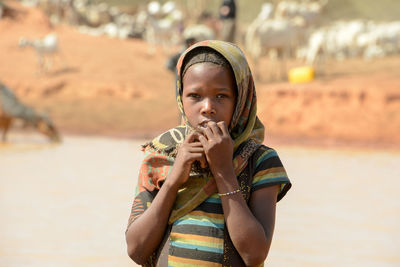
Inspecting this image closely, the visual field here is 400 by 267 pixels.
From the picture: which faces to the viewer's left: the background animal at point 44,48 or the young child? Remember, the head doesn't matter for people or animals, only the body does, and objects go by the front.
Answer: the background animal

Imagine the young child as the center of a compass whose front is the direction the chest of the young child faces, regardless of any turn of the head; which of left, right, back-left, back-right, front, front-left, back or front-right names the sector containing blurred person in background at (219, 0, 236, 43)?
back

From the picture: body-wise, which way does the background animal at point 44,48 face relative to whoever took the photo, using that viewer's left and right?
facing to the left of the viewer

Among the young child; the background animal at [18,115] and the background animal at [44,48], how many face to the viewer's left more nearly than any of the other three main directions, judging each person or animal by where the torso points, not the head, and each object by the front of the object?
1

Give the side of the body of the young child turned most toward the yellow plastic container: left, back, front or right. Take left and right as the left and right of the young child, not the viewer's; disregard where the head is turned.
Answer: back

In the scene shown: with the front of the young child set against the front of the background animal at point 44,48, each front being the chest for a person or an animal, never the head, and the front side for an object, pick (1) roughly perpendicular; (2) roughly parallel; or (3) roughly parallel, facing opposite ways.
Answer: roughly perpendicular

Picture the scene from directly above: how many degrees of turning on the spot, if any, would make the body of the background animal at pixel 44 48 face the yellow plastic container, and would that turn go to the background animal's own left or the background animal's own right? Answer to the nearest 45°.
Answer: approximately 135° to the background animal's own left

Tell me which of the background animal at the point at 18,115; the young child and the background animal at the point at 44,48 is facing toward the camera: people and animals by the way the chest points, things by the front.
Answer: the young child

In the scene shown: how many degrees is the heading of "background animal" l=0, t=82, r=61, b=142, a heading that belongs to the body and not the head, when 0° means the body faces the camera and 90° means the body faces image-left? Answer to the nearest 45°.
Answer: approximately 270°

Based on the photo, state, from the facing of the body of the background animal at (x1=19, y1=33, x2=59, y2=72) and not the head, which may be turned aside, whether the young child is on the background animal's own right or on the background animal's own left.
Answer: on the background animal's own left
